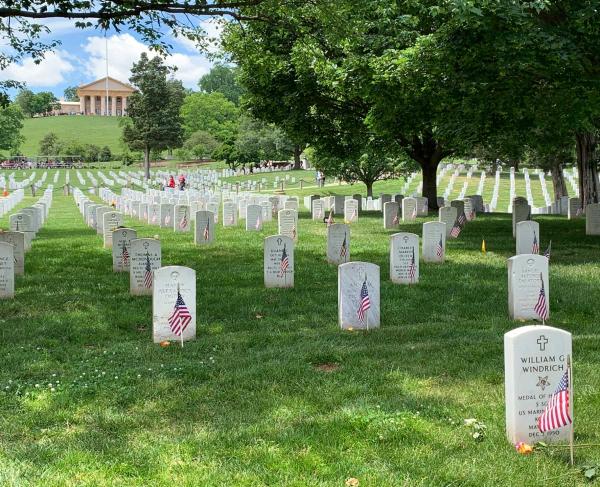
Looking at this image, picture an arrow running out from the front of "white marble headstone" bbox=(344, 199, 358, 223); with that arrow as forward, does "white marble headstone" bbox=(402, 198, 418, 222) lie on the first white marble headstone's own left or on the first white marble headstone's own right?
on the first white marble headstone's own left

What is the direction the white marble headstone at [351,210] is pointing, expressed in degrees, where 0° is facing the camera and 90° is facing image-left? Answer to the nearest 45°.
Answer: approximately 0°

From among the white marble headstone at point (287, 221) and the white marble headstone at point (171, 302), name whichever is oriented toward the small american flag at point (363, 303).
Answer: the white marble headstone at point (287, 221)

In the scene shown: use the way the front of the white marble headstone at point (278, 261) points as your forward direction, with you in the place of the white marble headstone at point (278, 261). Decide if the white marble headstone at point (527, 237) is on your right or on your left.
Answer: on your left

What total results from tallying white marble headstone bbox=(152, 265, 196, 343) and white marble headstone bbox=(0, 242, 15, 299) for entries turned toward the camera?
2

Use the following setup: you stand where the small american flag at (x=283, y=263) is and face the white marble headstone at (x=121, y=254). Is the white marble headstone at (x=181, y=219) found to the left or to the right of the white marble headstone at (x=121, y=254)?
right

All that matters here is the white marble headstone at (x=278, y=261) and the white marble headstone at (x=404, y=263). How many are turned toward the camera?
2

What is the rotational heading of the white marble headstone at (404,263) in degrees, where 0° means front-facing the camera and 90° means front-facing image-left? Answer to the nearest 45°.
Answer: approximately 0°
